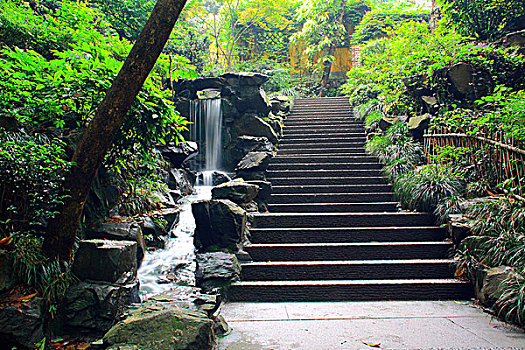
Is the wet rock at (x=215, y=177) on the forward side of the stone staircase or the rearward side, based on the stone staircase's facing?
on the rearward side

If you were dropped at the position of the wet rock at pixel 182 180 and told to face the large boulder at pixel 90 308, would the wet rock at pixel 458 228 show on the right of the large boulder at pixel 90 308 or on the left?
left

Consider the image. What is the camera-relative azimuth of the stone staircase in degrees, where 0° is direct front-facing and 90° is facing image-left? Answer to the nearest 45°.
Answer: approximately 0°

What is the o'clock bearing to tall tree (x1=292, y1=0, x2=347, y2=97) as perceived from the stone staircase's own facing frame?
The tall tree is roughly at 6 o'clock from the stone staircase.

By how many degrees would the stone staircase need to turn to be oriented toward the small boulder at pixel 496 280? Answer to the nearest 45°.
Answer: approximately 45° to its left

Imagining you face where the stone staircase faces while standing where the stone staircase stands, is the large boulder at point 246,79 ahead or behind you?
behind

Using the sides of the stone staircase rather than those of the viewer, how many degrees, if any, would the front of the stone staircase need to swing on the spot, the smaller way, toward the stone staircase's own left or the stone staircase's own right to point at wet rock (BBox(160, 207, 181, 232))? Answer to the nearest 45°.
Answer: approximately 90° to the stone staircase's own right

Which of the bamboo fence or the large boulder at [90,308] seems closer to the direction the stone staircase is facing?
the large boulder

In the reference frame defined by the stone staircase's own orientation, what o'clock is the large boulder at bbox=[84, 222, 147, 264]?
The large boulder is roughly at 2 o'clock from the stone staircase.

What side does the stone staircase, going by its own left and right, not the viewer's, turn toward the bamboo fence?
left
